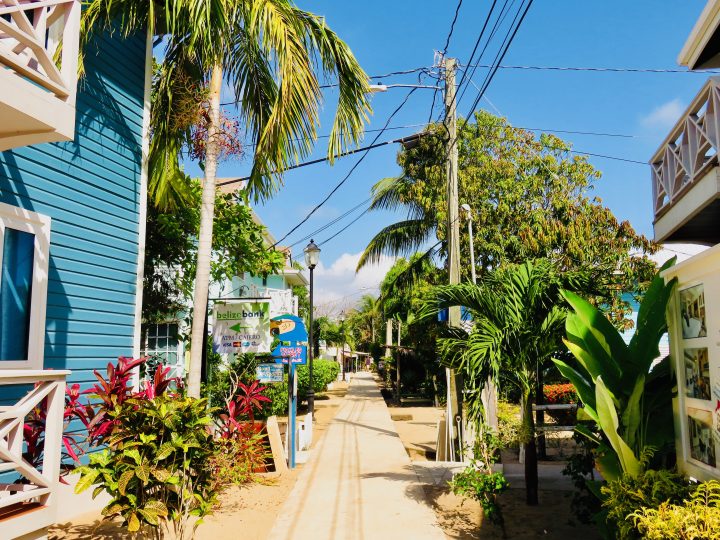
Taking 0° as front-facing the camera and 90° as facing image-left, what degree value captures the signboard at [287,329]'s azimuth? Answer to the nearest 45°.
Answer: approximately 0°

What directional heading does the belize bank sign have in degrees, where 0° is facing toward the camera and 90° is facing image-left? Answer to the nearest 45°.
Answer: approximately 0°

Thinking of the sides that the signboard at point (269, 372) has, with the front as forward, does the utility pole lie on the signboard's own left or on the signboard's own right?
on the signboard's own left

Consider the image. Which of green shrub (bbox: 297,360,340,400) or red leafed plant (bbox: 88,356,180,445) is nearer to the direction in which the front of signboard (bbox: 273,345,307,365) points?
the red leafed plant

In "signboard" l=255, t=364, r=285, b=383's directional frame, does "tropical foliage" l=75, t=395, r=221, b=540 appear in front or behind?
in front

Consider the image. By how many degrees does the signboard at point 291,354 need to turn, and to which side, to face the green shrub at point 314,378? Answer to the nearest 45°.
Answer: approximately 180°
